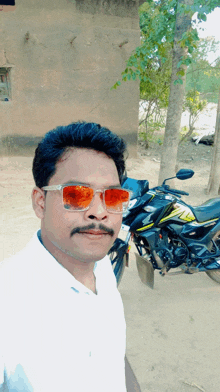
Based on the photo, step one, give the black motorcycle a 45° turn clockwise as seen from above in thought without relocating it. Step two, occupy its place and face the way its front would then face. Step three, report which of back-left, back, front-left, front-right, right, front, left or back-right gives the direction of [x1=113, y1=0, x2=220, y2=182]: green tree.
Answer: right

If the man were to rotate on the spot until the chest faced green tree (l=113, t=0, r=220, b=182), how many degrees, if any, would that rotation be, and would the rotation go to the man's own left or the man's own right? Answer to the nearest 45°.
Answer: approximately 135° to the man's own left

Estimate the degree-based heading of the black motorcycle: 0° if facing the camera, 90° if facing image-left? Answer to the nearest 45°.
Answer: approximately 45°

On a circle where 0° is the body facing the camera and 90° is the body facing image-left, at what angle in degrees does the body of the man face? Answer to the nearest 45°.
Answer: approximately 315°

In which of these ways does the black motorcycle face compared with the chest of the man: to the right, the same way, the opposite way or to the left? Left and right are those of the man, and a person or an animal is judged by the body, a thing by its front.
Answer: to the right
